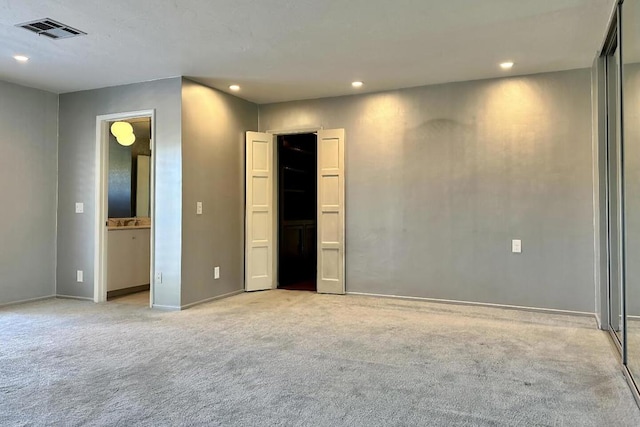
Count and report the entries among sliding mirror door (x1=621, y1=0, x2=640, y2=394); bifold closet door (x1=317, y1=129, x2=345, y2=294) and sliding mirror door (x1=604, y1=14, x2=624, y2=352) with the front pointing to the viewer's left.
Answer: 2

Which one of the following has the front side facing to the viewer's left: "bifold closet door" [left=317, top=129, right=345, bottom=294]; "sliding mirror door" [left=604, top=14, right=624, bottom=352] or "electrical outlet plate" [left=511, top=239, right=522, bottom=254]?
the sliding mirror door

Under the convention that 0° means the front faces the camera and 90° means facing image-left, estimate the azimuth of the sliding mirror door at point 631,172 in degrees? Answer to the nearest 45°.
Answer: approximately 90°

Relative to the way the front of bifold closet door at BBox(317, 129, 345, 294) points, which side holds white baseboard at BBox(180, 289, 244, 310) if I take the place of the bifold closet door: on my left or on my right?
on my right

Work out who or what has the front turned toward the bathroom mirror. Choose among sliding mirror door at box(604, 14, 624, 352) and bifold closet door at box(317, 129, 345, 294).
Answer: the sliding mirror door

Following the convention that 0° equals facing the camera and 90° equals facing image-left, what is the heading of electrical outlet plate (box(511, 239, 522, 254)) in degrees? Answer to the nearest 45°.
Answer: approximately 0°

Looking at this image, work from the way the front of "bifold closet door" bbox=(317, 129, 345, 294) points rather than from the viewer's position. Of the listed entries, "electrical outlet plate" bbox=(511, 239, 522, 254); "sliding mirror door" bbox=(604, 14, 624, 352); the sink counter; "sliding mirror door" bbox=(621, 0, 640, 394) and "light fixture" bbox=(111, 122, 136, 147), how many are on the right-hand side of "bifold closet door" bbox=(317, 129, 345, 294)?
2

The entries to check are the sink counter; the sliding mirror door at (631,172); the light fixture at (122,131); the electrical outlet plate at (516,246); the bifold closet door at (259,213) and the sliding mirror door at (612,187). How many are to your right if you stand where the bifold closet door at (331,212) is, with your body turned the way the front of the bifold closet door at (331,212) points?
3

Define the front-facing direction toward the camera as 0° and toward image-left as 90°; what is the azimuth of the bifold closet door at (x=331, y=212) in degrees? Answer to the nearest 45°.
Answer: approximately 0°

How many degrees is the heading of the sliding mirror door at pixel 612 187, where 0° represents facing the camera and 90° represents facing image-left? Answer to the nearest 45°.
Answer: approximately 90°
